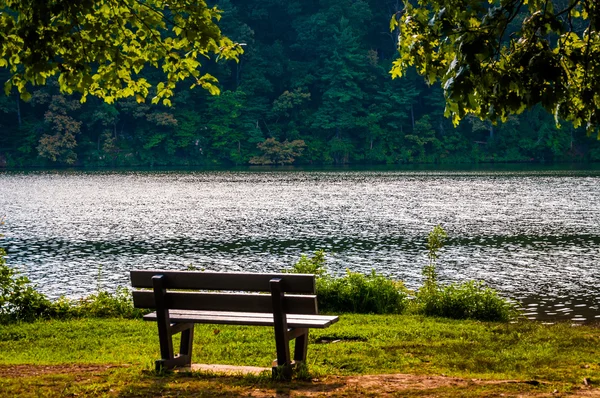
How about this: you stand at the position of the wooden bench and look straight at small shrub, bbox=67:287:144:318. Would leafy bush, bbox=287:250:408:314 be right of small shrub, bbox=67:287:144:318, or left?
right

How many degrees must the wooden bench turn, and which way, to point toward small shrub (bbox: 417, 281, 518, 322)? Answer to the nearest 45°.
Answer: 0° — it already faces it

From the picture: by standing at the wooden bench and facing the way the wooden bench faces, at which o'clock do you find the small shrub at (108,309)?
The small shrub is roughly at 10 o'clock from the wooden bench.

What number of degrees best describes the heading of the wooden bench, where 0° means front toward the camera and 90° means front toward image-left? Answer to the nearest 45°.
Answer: approximately 225°

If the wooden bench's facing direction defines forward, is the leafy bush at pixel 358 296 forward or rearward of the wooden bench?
forward
